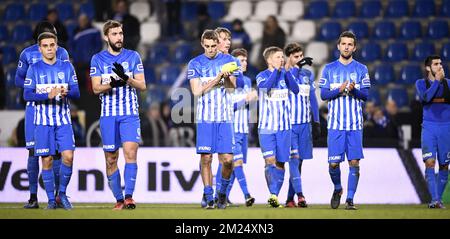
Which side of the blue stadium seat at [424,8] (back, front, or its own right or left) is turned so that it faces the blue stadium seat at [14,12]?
right

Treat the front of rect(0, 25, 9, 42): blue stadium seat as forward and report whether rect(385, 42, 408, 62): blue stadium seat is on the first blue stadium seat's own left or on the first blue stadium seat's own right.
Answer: on the first blue stadium seat's own left

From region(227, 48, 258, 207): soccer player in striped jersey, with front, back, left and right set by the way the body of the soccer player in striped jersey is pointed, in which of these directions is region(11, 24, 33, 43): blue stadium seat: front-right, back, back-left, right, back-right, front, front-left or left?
back

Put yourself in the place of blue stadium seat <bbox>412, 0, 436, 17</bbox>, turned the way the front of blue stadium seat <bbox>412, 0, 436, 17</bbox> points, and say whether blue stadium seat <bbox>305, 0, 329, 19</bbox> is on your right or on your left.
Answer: on your right

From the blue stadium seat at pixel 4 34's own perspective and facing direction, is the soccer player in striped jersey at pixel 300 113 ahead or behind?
ahead

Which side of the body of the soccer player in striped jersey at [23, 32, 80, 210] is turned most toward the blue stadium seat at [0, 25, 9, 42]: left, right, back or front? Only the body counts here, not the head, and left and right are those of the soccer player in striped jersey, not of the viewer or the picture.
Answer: back

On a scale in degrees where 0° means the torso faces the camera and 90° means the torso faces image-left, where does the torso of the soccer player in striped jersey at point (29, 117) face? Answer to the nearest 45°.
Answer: approximately 0°

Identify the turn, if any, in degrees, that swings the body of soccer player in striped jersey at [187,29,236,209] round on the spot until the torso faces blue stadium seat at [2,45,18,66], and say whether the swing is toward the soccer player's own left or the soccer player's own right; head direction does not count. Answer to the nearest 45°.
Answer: approximately 135° to the soccer player's own right

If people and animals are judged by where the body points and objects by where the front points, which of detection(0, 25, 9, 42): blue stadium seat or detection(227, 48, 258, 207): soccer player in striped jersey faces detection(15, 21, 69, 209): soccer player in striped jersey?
the blue stadium seat
